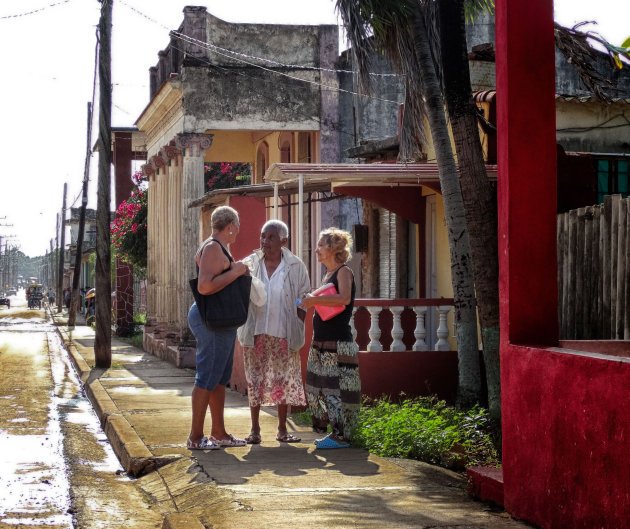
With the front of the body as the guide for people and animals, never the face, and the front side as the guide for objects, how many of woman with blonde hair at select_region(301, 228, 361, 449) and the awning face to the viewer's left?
2

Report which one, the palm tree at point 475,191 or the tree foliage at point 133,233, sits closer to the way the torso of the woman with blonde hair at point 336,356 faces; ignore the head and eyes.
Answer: the tree foliage

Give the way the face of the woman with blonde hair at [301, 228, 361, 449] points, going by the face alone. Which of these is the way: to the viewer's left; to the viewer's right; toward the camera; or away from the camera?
to the viewer's left

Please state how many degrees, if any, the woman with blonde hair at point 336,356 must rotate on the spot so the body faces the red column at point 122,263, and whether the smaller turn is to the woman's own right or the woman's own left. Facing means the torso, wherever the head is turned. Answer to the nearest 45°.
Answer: approximately 90° to the woman's own right

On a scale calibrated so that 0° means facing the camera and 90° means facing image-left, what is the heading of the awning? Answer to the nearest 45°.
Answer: approximately 90°

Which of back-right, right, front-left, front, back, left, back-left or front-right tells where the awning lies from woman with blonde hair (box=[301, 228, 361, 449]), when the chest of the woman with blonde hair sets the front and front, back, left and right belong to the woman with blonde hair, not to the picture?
right

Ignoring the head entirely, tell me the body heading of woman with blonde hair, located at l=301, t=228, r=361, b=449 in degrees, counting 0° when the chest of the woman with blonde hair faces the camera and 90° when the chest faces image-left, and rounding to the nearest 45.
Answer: approximately 90°

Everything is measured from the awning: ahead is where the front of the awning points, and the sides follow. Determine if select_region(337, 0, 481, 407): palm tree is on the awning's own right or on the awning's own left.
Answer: on the awning's own left

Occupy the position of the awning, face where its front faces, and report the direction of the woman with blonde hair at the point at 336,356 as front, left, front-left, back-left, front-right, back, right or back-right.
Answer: left
